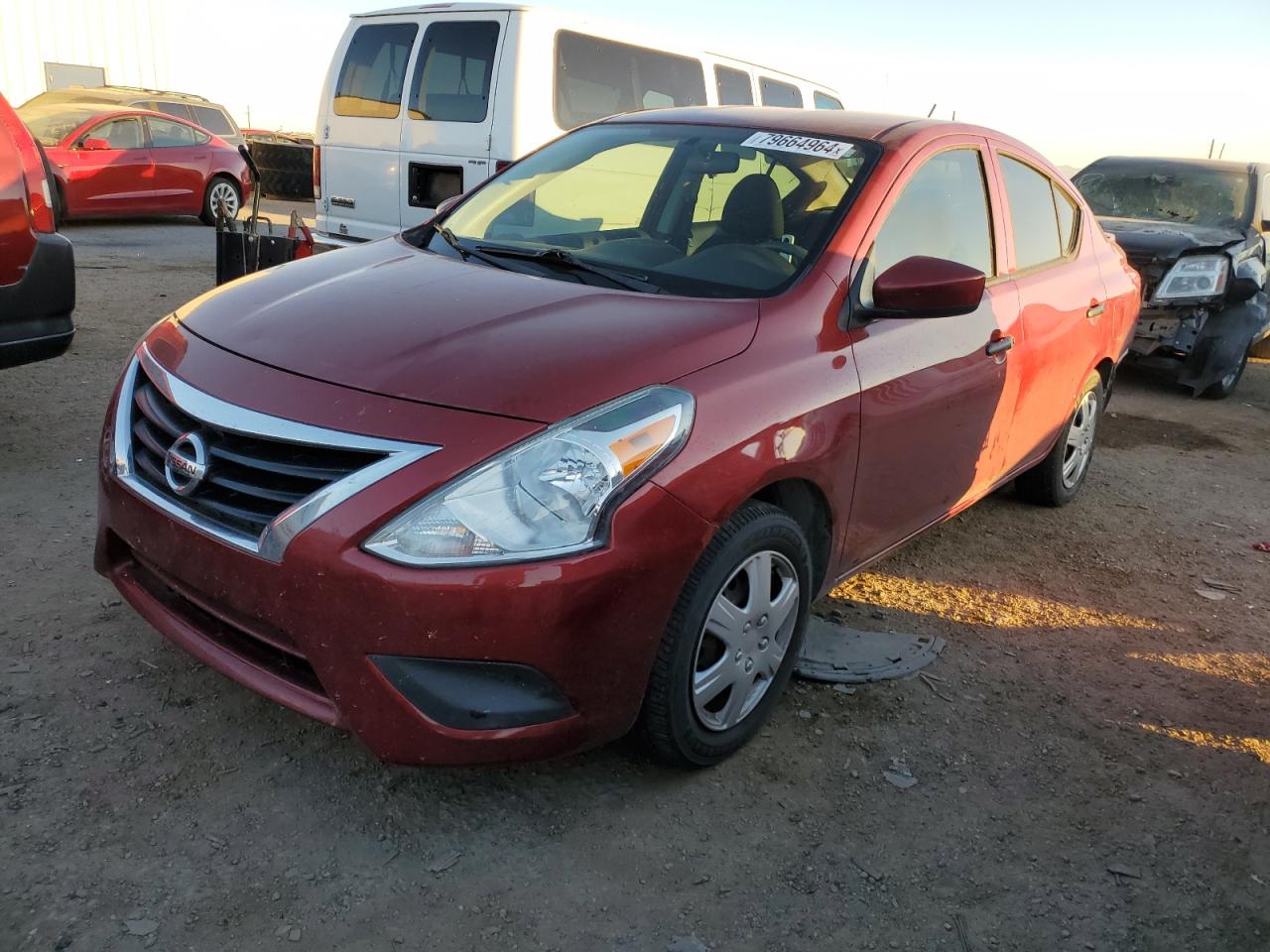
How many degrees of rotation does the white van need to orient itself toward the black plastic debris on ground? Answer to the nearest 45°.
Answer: approximately 135° to its right

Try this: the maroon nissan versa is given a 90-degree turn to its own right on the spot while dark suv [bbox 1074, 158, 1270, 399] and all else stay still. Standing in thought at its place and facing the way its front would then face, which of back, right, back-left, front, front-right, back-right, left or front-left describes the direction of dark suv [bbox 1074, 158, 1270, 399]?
right

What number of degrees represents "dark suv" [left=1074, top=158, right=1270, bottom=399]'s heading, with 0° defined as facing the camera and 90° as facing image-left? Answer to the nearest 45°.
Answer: approximately 45°

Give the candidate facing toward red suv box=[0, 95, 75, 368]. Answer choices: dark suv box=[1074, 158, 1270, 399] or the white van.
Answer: dark suv box=[1074, 158, 1270, 399]

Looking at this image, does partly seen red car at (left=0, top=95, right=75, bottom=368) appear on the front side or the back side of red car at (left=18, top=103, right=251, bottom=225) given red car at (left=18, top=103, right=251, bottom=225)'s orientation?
on the front side

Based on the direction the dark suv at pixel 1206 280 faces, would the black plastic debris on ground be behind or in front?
in front

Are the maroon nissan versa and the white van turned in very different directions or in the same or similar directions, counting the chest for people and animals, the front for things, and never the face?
very different directions

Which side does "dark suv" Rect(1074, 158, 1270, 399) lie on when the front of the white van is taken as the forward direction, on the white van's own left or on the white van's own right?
on the white van's own right

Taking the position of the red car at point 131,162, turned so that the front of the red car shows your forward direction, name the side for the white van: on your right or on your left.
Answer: on your left

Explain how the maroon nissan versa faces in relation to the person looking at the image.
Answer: facing the viewer and to the left of the viewer

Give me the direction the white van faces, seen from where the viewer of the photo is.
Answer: facing away from the viewer and to the right of the viewer

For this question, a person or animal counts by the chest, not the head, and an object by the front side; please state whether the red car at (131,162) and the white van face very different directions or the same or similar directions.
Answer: very different directions
